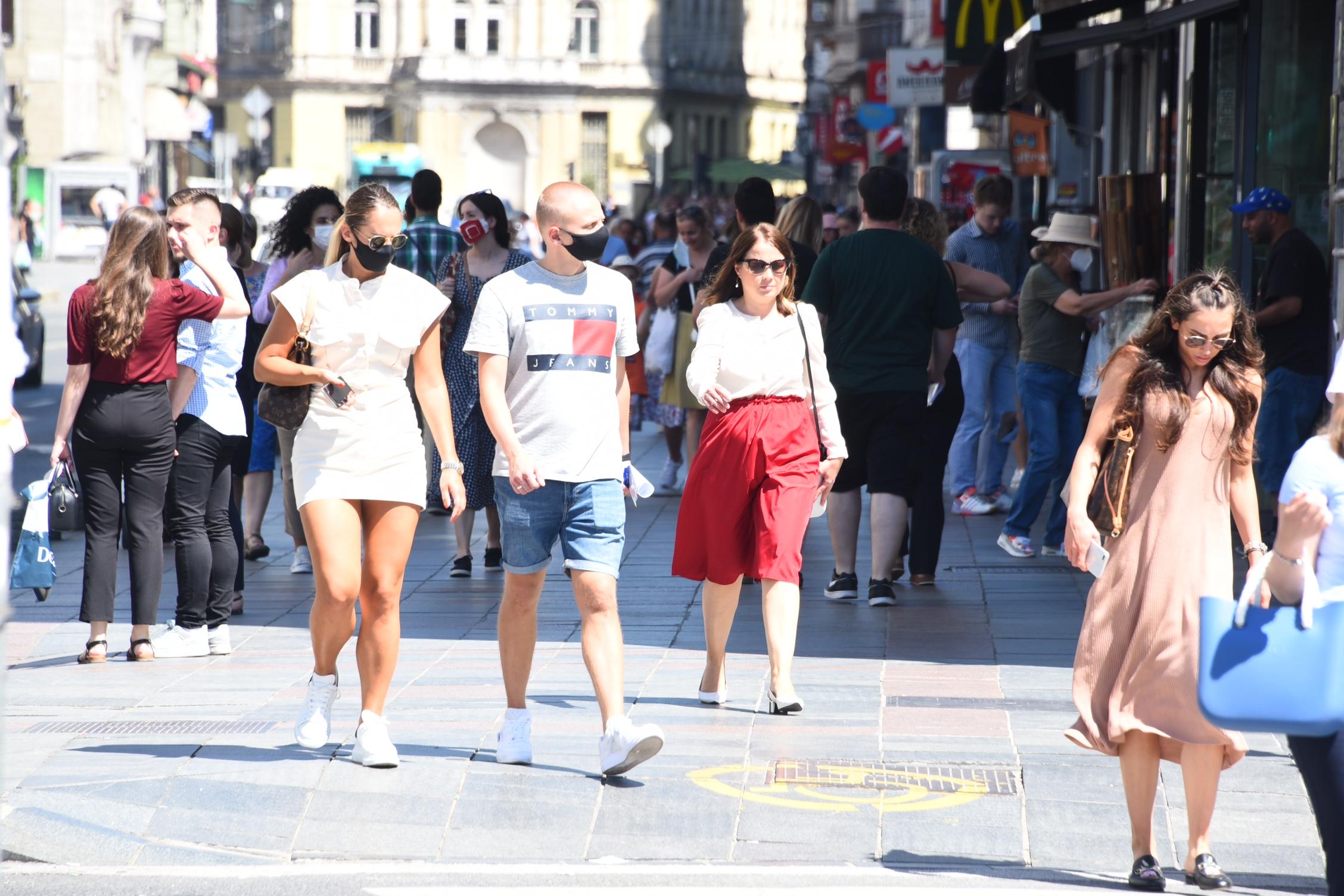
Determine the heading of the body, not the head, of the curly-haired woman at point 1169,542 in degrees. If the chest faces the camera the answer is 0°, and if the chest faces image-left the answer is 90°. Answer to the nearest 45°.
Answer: approximately 0°

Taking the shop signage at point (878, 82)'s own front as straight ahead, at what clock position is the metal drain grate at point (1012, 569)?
The metal drain grate is roughly at 12 o'clock from the shop signage.

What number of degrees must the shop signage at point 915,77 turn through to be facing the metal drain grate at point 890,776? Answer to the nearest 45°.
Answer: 0° — it already faces it

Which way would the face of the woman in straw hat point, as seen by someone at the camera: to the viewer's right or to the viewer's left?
to the viewer's right

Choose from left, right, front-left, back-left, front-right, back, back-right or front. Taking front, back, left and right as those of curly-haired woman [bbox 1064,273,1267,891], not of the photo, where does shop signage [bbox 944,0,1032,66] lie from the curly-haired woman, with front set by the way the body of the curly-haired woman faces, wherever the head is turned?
back

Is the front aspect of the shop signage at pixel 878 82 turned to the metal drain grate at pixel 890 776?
yes

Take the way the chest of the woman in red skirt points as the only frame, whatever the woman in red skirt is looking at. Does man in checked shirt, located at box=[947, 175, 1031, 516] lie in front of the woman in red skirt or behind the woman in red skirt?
behind

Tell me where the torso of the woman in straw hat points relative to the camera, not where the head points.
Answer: to the viewer's right

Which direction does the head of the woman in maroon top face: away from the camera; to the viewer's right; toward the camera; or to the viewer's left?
away from the camera
